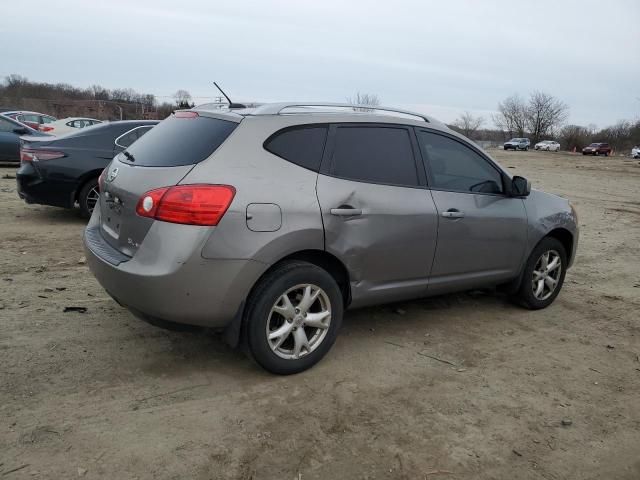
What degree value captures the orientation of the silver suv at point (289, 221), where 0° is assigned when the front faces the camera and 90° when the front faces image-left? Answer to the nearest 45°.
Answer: approximately 225°

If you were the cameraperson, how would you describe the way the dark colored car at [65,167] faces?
facing away from the viewer and to the right of the viewer

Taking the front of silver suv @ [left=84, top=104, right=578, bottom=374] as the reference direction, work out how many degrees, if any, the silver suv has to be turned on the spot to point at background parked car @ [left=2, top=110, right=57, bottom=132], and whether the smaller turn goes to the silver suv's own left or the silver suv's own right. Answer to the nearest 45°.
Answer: approximately 90° to the silver suv's own left

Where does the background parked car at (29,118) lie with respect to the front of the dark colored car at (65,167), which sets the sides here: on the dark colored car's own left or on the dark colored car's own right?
on the dark colored car's own left
